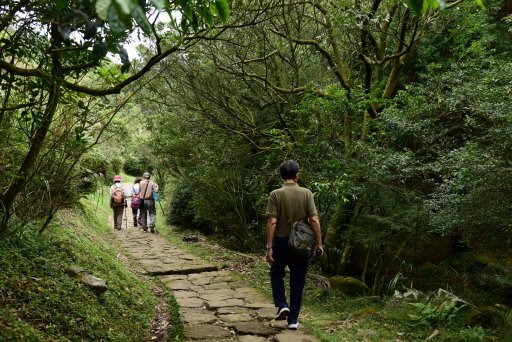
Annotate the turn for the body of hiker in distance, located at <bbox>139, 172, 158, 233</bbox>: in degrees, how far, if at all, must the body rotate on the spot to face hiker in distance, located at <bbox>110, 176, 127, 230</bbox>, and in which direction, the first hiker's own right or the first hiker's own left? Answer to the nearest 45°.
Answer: approximately 90° to the first hiker's own left

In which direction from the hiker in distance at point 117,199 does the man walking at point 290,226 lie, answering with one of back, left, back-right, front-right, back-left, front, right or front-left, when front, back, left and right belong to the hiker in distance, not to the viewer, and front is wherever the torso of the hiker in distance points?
back

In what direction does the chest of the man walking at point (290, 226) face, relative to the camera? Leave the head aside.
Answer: away from the camera

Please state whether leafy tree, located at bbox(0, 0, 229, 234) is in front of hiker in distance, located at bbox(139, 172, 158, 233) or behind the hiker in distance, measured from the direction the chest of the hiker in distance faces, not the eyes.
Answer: behind

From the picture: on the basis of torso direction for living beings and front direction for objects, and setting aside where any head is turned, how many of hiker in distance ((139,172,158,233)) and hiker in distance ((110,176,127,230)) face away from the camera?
2

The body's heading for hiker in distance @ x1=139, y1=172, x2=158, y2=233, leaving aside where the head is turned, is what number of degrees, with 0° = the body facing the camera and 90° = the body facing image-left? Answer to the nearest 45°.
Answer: approximately 180°

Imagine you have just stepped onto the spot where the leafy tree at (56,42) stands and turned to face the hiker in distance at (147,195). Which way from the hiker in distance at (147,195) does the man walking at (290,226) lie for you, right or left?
right

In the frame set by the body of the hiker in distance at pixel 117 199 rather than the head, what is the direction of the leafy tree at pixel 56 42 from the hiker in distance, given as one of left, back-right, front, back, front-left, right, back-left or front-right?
back

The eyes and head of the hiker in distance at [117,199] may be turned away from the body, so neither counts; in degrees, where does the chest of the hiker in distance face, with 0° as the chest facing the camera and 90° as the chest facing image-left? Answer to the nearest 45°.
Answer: approximately 180°
